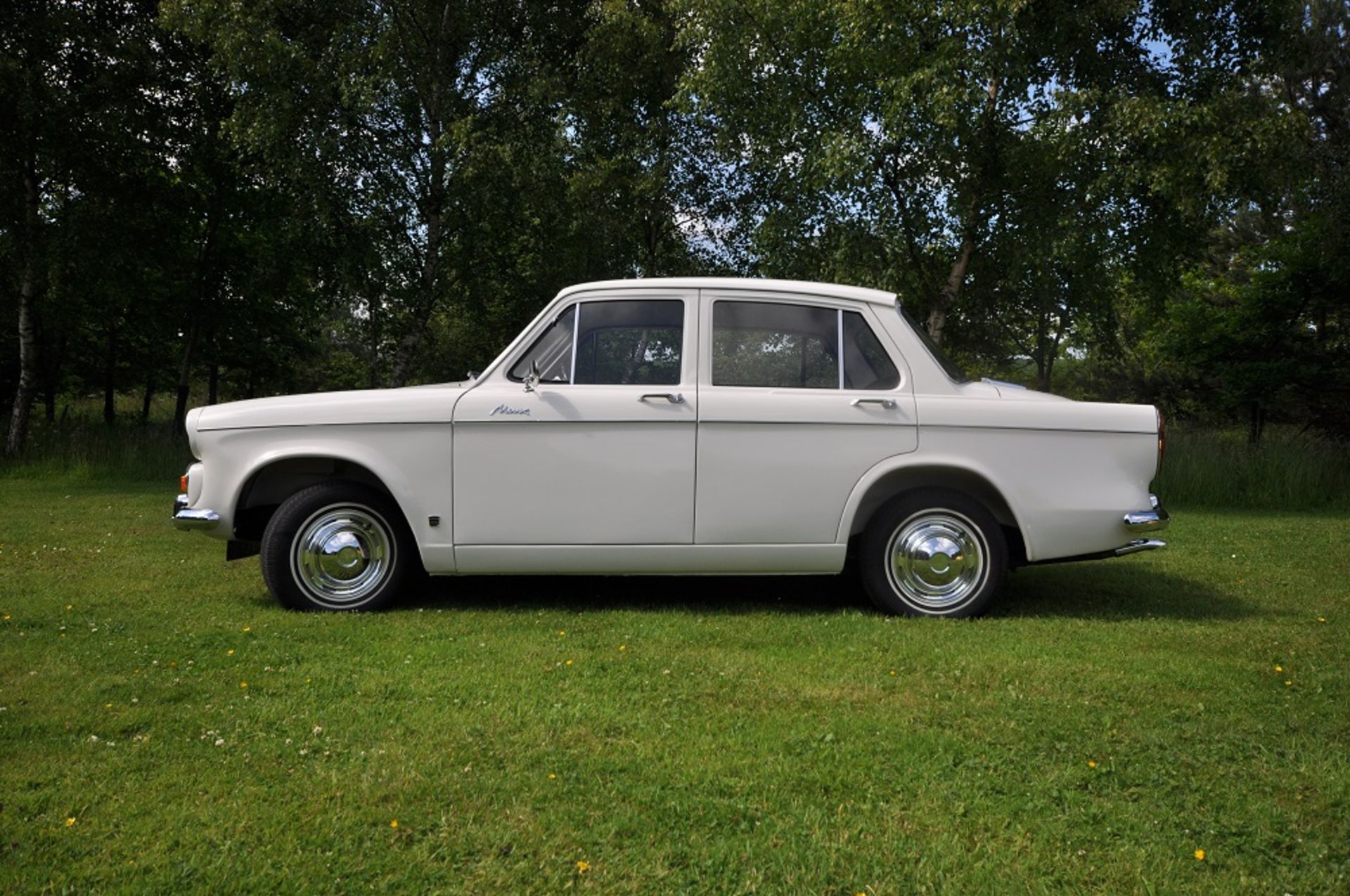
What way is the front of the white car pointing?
to the viewer's left

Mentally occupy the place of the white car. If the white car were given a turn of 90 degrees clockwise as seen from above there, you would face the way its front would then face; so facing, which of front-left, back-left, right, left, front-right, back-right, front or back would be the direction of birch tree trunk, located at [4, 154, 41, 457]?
front-left
